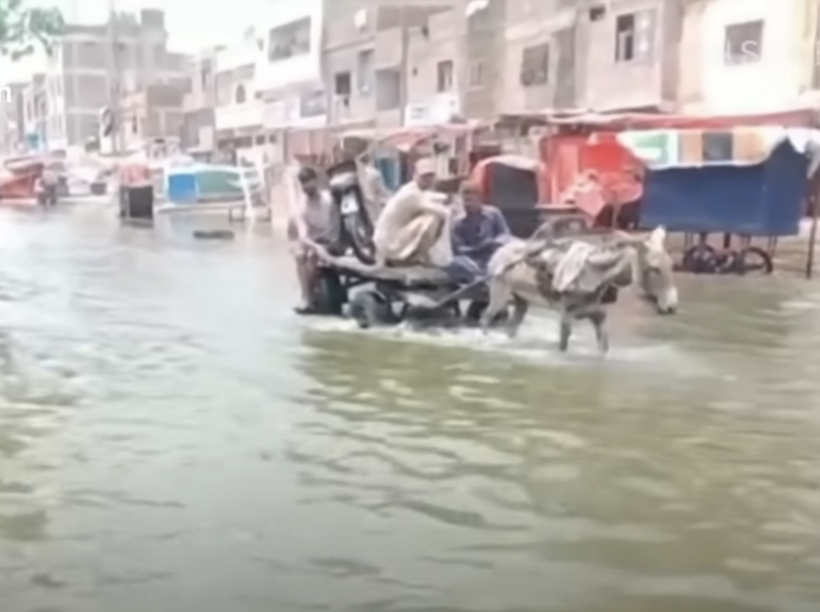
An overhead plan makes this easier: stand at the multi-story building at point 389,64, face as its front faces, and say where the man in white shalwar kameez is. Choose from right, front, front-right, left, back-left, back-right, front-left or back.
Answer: front-left

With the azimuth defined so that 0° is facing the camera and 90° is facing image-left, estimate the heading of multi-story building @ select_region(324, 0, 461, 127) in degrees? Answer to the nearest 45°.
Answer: approximately 45°

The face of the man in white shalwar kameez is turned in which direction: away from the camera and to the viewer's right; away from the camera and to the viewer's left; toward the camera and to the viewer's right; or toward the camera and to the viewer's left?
toward the camera and to the viewer's right

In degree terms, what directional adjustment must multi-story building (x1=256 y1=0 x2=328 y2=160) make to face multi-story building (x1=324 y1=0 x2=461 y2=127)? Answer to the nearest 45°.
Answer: approximately 135° to its left

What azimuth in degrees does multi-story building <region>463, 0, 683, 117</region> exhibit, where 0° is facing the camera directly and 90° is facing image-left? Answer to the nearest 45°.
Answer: approximately 45°

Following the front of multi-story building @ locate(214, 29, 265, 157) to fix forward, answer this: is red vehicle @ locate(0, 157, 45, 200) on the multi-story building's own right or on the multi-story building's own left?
on the multi-story building's own right

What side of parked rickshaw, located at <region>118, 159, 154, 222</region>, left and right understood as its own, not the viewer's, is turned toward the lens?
back

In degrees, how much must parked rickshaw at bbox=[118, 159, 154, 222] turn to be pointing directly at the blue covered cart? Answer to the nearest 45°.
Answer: approximately 135° to its right

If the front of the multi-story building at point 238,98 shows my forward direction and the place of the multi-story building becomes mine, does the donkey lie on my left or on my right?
on my left
